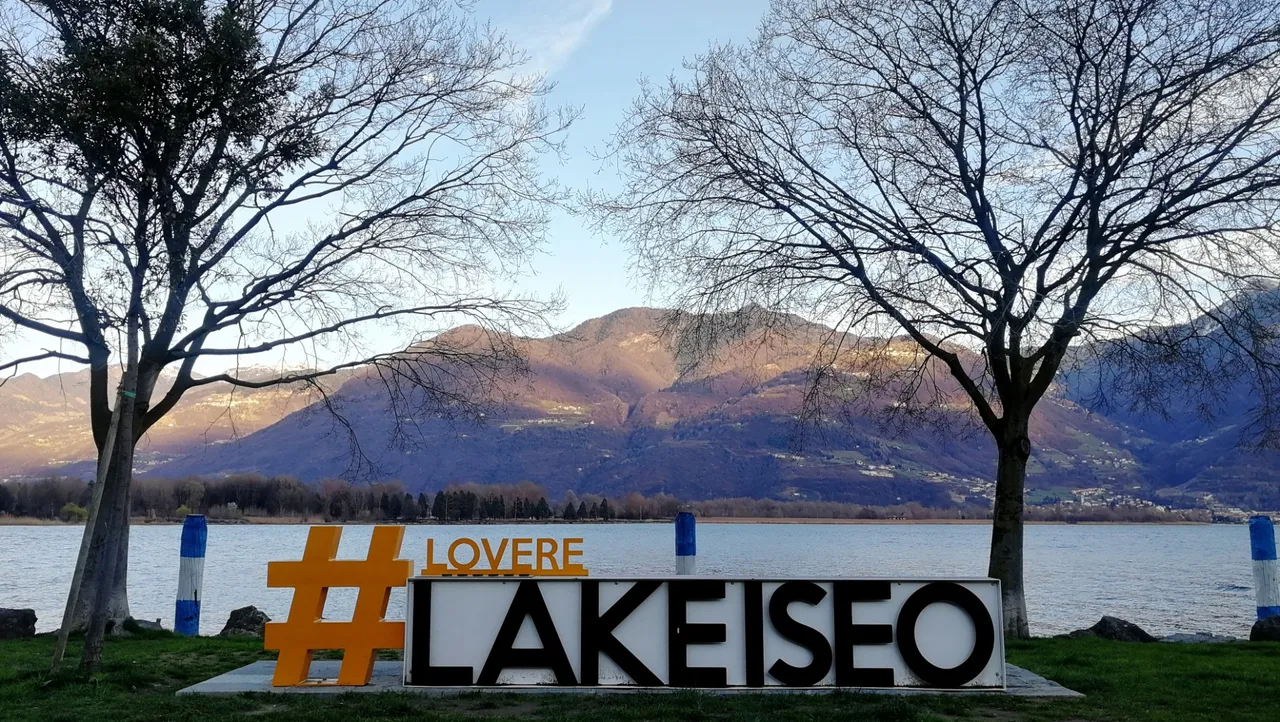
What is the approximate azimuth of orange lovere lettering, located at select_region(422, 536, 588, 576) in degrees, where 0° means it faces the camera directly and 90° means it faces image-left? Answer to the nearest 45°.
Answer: approximately 0°

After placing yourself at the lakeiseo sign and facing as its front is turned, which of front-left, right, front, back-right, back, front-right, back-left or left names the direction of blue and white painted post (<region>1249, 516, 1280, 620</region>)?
back-left

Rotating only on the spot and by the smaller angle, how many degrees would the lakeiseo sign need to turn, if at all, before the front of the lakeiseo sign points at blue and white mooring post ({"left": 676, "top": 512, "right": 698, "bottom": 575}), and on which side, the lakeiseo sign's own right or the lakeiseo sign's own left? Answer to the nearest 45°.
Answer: approximately 180°

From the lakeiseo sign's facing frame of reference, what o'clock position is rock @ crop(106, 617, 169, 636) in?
The rock is roughly at 4 o'clock from the lakeiseo sign.

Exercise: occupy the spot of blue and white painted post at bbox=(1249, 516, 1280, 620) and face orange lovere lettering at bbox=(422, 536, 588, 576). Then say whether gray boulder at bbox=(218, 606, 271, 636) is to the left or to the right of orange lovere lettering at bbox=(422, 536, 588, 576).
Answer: right

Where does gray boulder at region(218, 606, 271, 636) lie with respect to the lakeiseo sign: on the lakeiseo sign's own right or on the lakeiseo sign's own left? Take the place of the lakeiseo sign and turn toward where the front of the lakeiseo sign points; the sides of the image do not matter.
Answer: on the lakeiseo sign's own right

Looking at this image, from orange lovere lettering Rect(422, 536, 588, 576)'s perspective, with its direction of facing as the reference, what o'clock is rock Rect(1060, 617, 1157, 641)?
The rock is roughly at 8 o'clock from the orange lovere lettering.

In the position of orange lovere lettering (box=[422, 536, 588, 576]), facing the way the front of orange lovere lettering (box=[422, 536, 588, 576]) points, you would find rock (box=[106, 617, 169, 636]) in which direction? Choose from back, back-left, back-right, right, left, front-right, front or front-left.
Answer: back-right

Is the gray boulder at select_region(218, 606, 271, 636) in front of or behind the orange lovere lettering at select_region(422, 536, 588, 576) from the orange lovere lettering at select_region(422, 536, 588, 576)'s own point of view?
behind

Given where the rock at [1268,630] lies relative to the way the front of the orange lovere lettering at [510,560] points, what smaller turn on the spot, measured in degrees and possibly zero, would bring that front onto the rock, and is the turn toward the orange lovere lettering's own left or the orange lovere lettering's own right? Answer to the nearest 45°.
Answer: approximately 90° to the orange lovere lettering's own left

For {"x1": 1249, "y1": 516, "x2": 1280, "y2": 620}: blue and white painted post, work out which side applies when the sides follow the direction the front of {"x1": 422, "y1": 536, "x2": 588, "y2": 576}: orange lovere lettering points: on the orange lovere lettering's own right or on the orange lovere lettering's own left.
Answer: on the orange lovere lettering's own left

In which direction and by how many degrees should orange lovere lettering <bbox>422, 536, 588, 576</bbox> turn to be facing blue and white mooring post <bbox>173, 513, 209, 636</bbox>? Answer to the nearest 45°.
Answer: approximately 135° to its right

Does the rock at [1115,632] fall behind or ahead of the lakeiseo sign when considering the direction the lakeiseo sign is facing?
behind

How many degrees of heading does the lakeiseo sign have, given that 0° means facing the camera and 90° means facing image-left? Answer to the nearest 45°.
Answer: approximately 0°
